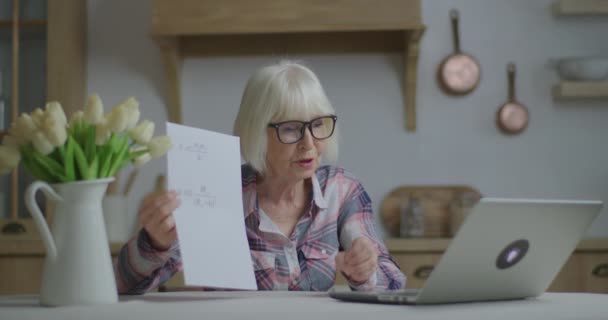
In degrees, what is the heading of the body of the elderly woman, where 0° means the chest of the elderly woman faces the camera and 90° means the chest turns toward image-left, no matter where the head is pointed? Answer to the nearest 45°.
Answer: approximately 315°

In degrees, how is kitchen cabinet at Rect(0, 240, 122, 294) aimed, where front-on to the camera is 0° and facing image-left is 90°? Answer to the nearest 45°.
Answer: approximately 0°

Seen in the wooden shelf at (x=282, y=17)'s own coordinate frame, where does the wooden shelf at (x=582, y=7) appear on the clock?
the wooden shelf at (x=582, y=7) is roughly at 9 o'clock from the wooden shelf at (x=282, y=17).

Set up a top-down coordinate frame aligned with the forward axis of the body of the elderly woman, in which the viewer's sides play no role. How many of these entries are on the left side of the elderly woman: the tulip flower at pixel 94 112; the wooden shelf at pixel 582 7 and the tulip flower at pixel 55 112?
1

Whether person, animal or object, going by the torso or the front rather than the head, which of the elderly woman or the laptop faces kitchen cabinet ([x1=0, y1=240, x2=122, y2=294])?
the laptop

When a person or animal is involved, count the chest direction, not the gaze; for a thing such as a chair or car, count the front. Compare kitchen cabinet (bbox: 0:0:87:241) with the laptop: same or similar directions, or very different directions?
very different directions

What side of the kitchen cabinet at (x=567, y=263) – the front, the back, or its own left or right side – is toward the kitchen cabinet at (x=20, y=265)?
right

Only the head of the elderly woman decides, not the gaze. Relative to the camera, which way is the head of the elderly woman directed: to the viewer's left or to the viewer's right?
to the viewer's right

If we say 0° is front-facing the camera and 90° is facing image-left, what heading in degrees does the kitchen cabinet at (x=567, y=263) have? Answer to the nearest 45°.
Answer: approximately 0°

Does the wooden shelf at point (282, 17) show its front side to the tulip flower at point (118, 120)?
yes

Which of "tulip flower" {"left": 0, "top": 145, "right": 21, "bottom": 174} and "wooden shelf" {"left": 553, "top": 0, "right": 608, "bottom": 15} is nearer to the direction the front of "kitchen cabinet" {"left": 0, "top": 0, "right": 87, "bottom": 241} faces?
the tulip flower

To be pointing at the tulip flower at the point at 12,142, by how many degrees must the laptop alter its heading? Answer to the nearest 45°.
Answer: approximately 45° to its left

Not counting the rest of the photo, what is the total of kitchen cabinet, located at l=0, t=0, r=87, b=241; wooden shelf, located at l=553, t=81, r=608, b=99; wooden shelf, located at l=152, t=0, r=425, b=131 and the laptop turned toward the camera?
3
